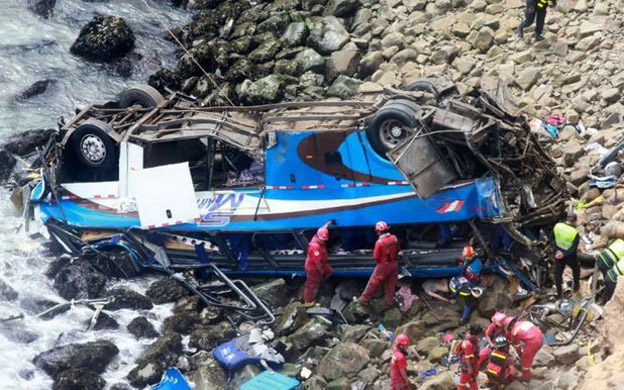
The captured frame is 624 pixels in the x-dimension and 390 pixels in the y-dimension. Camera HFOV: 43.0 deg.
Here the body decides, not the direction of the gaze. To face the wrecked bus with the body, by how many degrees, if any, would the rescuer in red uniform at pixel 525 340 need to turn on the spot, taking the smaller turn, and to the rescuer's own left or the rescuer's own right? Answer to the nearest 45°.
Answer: approximately 45° to the rescuer's own right

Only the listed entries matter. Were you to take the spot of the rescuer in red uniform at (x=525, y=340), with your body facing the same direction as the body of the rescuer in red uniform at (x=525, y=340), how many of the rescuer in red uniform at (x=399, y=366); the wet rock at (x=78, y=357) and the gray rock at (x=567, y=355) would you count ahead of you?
2

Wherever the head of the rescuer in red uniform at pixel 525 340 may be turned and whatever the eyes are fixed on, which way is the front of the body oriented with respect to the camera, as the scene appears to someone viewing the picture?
to the viewer's left

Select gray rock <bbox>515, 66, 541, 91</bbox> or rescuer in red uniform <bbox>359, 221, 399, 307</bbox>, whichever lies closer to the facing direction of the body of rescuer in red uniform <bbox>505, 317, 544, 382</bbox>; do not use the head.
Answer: the rescuer in red uniform

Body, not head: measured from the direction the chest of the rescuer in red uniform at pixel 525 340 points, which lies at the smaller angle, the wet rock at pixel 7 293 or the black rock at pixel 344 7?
the wet rock

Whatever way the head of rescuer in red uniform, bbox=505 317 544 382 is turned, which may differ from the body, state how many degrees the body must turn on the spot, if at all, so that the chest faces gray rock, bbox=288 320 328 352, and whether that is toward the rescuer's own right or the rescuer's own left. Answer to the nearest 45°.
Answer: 0° — they already face it

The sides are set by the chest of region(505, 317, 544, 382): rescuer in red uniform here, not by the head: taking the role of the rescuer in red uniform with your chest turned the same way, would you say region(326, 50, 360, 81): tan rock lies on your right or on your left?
on your right

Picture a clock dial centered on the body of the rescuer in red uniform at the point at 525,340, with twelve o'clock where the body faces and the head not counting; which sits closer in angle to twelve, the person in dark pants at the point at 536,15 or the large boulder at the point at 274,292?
the large boulder

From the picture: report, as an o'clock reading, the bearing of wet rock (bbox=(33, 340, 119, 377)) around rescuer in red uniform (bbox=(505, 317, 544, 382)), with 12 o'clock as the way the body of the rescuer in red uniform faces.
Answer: The wet rock is roughly at 12 o'clock from the rescuer in red uniform.

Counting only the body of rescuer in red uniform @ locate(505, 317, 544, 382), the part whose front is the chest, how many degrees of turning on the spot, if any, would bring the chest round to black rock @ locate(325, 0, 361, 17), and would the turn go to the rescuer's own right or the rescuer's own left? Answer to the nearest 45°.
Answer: approximately 45° to the rescuer's own right
